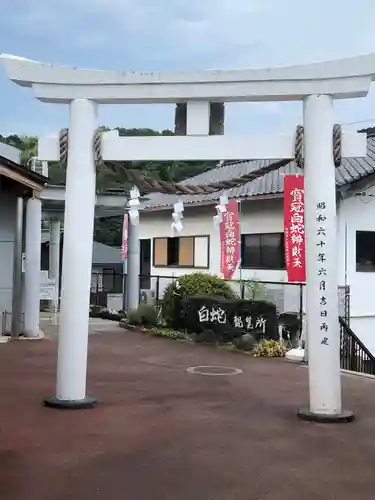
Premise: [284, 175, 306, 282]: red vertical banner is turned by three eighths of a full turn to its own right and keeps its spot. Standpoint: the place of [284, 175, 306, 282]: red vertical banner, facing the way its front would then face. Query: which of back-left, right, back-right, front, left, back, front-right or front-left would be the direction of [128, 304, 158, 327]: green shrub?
front

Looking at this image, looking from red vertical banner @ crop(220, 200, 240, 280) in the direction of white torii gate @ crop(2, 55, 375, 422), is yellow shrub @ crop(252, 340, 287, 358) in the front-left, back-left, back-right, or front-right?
front-left

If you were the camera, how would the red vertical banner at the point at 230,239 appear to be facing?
facing the viewer

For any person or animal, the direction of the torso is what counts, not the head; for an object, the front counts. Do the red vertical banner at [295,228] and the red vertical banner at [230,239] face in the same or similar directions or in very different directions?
same or similar directions

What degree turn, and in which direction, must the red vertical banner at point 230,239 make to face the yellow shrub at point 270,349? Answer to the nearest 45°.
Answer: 0° — it already faces it

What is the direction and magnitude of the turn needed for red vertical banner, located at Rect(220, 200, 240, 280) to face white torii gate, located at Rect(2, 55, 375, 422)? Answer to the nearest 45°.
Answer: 0° — it already faces it

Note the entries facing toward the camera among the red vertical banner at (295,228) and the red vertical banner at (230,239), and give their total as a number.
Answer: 2
